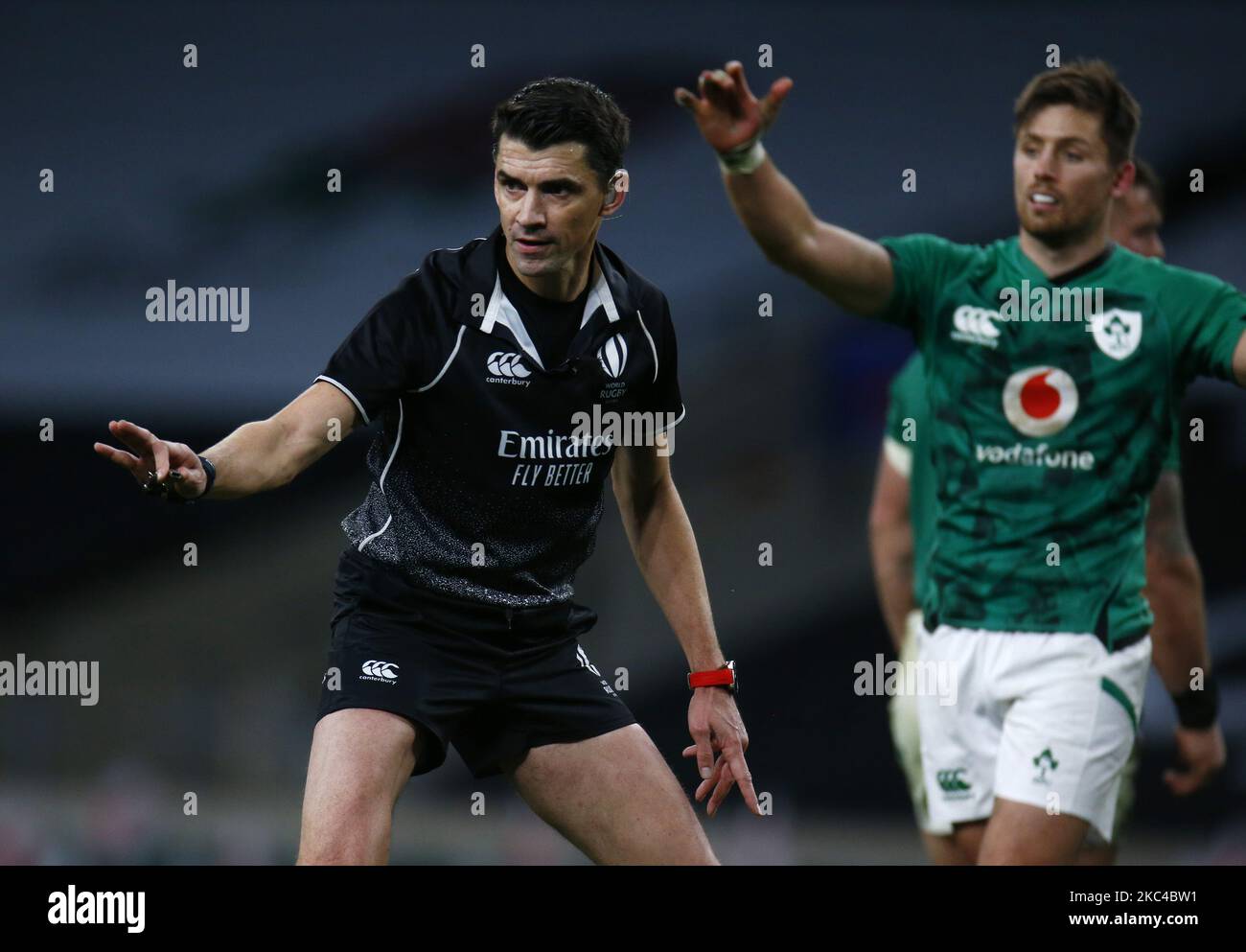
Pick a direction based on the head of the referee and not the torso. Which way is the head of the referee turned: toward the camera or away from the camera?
toward the camera

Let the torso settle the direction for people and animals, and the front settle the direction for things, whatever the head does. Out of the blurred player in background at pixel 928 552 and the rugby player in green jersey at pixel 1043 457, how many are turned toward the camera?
2

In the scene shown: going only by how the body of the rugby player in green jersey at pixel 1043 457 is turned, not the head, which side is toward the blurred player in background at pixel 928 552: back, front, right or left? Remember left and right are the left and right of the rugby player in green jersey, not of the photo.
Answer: back

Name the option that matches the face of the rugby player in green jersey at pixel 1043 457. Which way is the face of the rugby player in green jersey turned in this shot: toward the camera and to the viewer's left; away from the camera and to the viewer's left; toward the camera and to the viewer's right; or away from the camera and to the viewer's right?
toward the camera and to the viewer's left

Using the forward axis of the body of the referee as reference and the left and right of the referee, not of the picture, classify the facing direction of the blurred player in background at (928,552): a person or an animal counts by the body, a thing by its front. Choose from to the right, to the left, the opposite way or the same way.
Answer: the same way

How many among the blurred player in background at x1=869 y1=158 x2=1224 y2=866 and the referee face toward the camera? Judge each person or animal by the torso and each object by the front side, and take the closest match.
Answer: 2

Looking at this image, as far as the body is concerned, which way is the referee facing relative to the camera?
toward the camera

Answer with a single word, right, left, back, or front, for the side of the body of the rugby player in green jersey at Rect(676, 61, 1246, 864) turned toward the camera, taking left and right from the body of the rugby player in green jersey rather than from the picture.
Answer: front

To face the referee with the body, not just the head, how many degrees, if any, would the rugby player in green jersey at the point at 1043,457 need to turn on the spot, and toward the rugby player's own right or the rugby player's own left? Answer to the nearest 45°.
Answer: approximately 45° to the rugby player's own right

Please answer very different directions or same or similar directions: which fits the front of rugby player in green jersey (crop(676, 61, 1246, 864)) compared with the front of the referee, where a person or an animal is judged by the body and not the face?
same or similar directions

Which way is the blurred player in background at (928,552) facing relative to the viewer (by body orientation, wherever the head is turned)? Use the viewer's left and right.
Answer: facing the viewer

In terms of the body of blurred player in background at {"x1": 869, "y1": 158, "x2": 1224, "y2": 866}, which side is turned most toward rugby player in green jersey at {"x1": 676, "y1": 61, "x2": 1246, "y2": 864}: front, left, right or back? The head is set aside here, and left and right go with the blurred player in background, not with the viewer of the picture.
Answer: front

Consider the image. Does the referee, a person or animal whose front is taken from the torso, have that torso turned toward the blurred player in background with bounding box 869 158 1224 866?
no

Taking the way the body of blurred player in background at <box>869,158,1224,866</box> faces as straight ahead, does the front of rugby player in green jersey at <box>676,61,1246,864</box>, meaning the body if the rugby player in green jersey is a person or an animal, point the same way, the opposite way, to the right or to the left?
the same way

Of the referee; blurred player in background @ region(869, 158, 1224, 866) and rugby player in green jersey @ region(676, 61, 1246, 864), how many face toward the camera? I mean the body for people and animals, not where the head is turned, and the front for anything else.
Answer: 3
